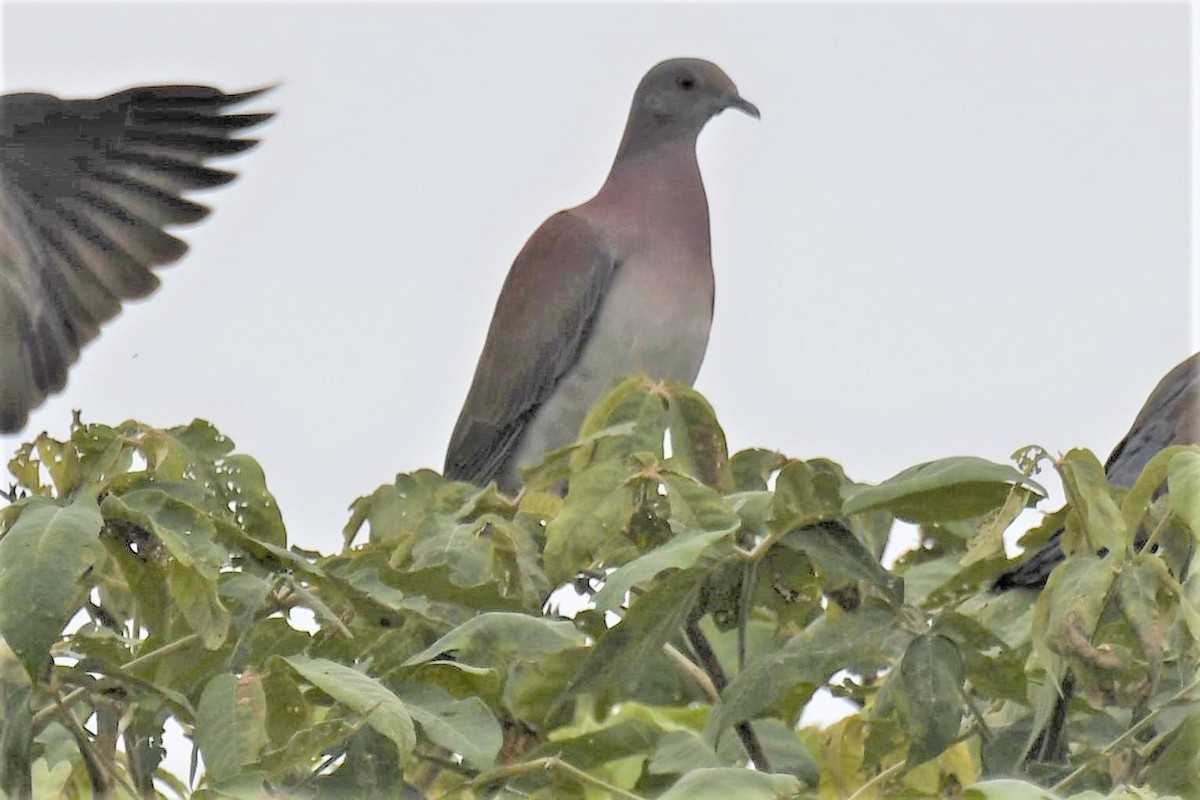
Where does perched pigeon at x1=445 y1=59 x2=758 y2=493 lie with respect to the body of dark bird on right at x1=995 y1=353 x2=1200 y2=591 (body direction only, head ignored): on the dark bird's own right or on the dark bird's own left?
on the dark bird's own left

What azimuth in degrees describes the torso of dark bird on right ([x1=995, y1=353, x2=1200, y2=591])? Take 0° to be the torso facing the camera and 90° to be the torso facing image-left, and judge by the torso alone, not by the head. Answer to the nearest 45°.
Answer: approximately 270°
